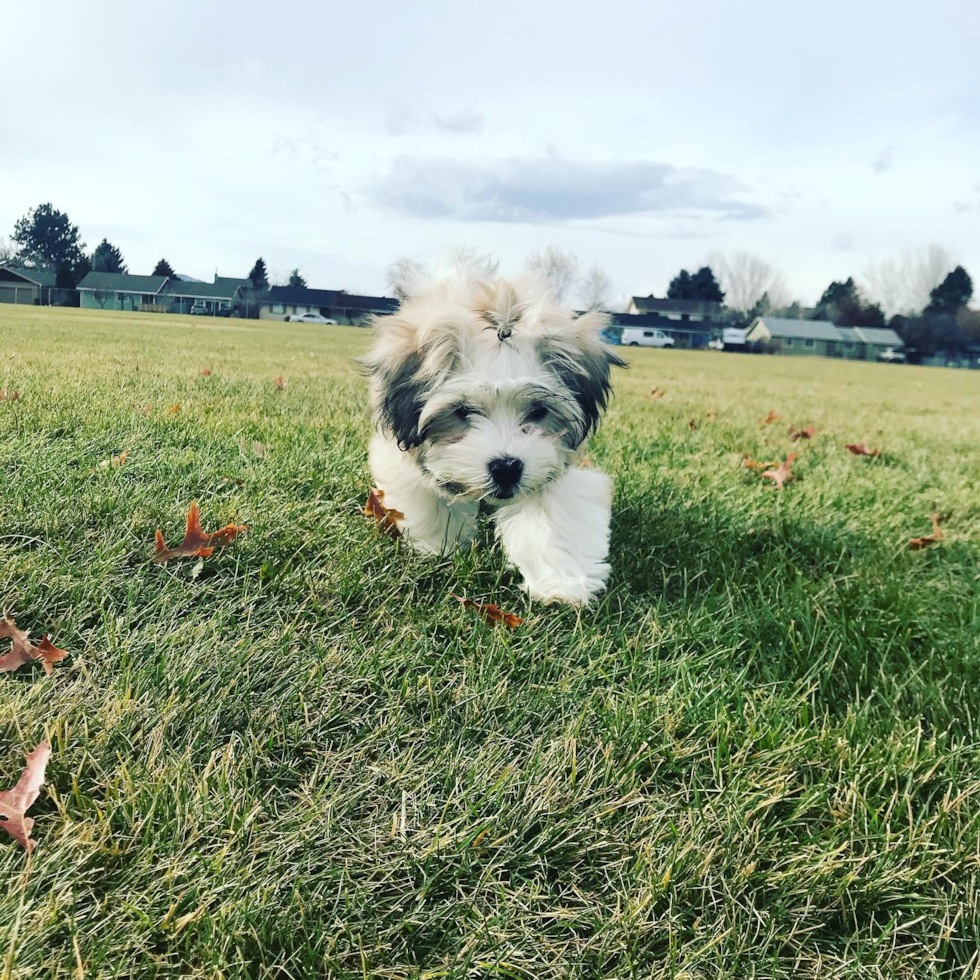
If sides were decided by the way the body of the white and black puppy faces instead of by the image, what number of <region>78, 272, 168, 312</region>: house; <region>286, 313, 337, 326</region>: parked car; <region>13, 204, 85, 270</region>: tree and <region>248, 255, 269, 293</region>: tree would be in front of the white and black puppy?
0

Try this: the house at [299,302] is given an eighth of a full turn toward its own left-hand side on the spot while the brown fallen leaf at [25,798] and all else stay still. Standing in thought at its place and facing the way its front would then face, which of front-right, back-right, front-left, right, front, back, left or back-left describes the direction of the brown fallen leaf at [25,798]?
front-right

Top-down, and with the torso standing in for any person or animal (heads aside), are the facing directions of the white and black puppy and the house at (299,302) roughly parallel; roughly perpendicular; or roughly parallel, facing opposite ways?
roughly parallel

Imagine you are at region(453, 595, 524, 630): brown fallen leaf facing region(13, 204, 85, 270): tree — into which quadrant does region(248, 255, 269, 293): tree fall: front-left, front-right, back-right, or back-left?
front-right

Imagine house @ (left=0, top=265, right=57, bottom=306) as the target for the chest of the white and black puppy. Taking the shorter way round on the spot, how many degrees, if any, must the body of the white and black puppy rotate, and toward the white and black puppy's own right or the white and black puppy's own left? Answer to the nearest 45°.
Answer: approximately 135° to the white and black puppy's own right

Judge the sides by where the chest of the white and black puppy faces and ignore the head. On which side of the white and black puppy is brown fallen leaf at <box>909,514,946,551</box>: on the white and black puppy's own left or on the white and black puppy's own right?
on the white and black puppy's own left

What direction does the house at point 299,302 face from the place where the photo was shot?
facing the viewer

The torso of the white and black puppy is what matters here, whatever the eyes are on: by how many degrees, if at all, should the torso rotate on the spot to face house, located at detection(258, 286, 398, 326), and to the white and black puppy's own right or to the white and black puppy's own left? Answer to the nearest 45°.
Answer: approximately 180°

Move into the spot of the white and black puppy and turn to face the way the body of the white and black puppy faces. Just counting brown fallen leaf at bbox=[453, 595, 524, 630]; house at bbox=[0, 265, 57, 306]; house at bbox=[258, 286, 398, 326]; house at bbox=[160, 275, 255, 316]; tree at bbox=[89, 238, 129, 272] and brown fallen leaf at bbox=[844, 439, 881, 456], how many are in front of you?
1

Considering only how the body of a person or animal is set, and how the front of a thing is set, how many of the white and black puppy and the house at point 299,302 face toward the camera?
2

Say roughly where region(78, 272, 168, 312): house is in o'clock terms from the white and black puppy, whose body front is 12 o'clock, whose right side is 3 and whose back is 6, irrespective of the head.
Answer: The house is roughly at 5 o'clock from the white and black puppy.

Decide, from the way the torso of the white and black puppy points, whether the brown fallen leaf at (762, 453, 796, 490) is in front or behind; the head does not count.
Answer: behind

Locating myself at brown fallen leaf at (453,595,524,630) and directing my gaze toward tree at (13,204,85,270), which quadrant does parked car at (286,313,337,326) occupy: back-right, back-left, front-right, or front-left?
front-right
